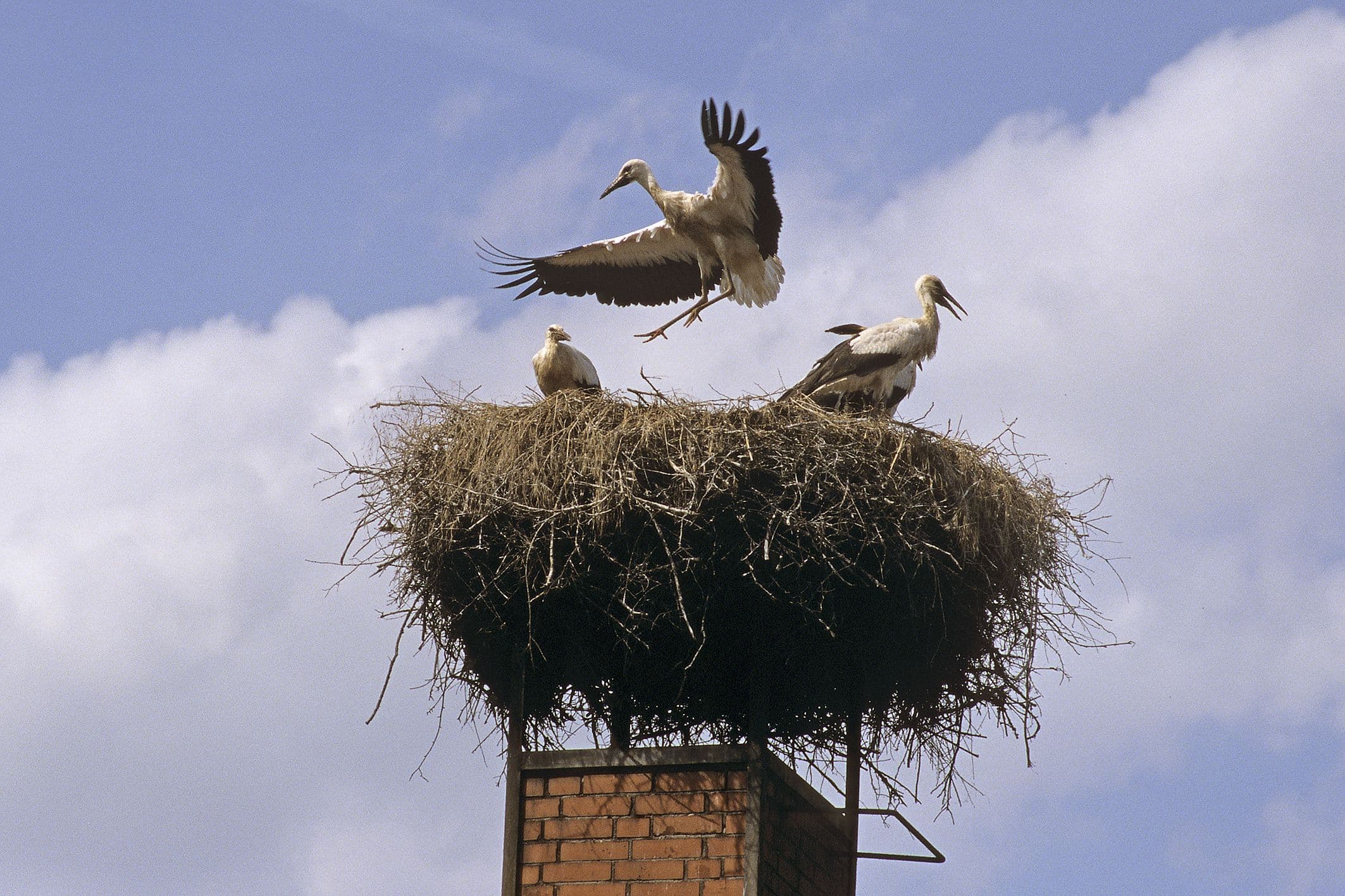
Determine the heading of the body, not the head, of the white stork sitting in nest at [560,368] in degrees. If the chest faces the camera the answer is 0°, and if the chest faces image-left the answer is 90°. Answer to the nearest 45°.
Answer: approximately 45°

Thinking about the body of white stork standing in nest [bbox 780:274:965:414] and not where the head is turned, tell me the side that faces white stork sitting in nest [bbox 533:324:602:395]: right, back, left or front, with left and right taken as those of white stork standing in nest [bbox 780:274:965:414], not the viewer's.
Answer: back

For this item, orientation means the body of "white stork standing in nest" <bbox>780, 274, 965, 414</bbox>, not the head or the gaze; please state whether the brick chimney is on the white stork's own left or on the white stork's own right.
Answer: on the white stork's own right

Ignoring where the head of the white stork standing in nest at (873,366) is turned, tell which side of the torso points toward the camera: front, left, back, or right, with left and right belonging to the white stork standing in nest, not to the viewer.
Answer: right

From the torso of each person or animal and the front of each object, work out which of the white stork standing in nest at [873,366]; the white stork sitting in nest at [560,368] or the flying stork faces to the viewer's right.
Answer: the white stork standing in nest at [873,366]

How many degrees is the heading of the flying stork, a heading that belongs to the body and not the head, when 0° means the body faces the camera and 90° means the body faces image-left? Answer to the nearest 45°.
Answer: approximately 45°

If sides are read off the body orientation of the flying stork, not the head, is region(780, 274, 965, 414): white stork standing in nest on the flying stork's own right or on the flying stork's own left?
on the flying stork's own left

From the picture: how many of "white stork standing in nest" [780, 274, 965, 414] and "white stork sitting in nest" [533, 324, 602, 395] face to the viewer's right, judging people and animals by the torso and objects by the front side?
1

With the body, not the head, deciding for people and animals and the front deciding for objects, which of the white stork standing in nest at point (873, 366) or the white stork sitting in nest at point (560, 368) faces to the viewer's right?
the white stork standing in nest at point (873, 366)
